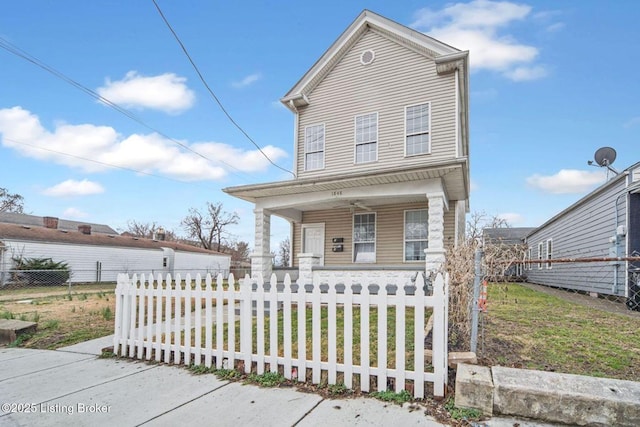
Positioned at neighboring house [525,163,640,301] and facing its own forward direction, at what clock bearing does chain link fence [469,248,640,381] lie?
The chain link fence is roughly at 12 o'clock from the neighboring house.

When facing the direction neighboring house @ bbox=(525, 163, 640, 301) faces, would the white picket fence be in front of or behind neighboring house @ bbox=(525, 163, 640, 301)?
in front

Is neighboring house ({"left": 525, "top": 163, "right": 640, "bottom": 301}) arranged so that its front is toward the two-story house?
no

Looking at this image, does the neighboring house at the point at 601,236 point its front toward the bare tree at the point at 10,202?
no

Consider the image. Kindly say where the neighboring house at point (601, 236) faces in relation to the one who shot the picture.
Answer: facing the viewer

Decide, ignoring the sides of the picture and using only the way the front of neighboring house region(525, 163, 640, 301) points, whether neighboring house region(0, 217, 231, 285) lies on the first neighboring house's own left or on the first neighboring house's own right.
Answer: on the first neighboring house's own right

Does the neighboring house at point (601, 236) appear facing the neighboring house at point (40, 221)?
no
